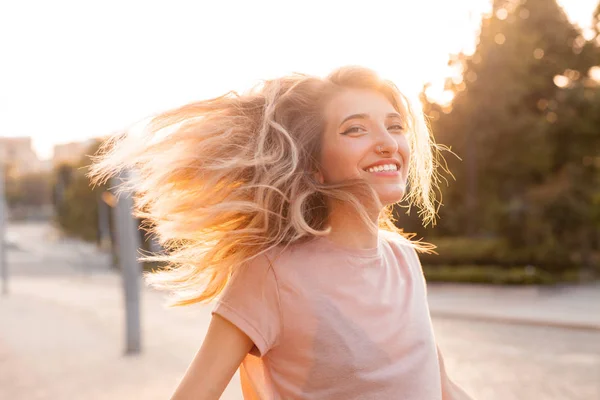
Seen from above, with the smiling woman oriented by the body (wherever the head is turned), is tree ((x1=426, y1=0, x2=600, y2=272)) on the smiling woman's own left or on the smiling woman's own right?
on the smiling woman's own left

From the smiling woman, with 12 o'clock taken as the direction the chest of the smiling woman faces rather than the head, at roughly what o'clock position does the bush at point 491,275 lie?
The bush is roughly at 8 o'clock from the smiling woman.

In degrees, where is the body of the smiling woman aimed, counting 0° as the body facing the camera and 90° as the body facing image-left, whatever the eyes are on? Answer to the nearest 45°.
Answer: approximately 315°

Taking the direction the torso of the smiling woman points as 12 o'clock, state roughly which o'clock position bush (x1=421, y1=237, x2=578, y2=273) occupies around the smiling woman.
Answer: The bush is roughly at 8 o'clock from the smiling woman.
